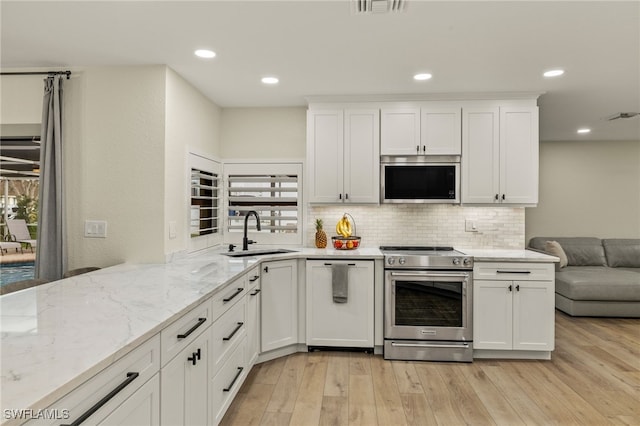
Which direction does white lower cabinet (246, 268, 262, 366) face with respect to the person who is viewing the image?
facing the viewer and to the right of the viewer

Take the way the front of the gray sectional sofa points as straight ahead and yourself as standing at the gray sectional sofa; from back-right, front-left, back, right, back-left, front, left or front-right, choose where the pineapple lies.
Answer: front-right

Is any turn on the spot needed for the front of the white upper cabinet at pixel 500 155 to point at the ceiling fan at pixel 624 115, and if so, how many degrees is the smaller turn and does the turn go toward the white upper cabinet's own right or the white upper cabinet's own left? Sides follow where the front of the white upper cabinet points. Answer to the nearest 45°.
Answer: approximately 135° to the white upper cabinet's own left

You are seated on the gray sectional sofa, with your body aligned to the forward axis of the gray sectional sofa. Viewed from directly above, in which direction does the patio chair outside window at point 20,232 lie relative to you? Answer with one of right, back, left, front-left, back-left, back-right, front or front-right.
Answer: front-right

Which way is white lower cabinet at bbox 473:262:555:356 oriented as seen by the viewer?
toward the camera

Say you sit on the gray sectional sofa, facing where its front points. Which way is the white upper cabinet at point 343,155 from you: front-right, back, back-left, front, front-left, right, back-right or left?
front-right

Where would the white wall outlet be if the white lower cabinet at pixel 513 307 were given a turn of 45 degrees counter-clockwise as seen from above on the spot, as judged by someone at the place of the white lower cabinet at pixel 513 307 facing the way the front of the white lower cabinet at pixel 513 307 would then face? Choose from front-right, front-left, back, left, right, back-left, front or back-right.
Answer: right

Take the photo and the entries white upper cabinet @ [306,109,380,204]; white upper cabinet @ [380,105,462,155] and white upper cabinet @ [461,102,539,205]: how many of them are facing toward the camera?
3

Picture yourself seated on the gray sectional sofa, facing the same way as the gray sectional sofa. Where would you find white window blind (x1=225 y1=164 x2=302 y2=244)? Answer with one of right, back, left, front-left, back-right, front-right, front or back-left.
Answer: front-right

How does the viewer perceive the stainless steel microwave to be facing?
facing the viewer

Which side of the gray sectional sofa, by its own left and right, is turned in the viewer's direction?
front

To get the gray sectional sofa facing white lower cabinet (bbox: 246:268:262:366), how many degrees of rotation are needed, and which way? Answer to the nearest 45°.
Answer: approximately 45° to its right
